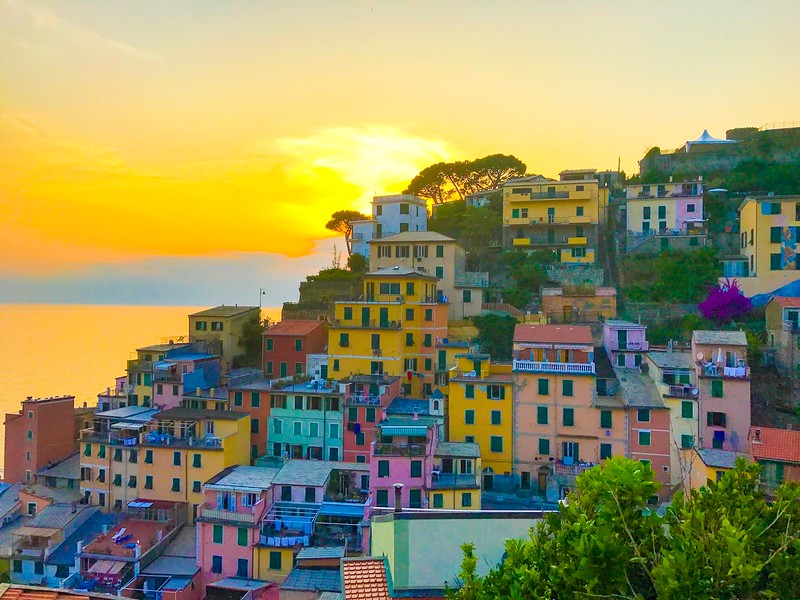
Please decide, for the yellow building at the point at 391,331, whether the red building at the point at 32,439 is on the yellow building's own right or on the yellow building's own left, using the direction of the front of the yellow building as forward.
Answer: on the yellow building's own right

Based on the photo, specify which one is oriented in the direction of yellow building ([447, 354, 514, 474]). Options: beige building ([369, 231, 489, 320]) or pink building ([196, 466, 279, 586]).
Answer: beige building ([369, 231, 489, 320])

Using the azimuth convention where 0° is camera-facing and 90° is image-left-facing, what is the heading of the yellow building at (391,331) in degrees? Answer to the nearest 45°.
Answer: approximately 0°

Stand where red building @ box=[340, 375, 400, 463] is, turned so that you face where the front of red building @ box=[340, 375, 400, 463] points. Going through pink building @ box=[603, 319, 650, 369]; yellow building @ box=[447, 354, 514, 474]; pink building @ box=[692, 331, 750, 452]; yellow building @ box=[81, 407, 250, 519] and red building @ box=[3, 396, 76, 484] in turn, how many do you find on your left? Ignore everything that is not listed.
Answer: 3

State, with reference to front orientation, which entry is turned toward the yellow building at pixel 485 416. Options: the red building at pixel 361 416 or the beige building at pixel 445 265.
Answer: the beige building at pixel 445 265

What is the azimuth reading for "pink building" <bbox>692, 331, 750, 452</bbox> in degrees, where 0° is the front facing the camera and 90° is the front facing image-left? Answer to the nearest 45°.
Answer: approximately 0°
